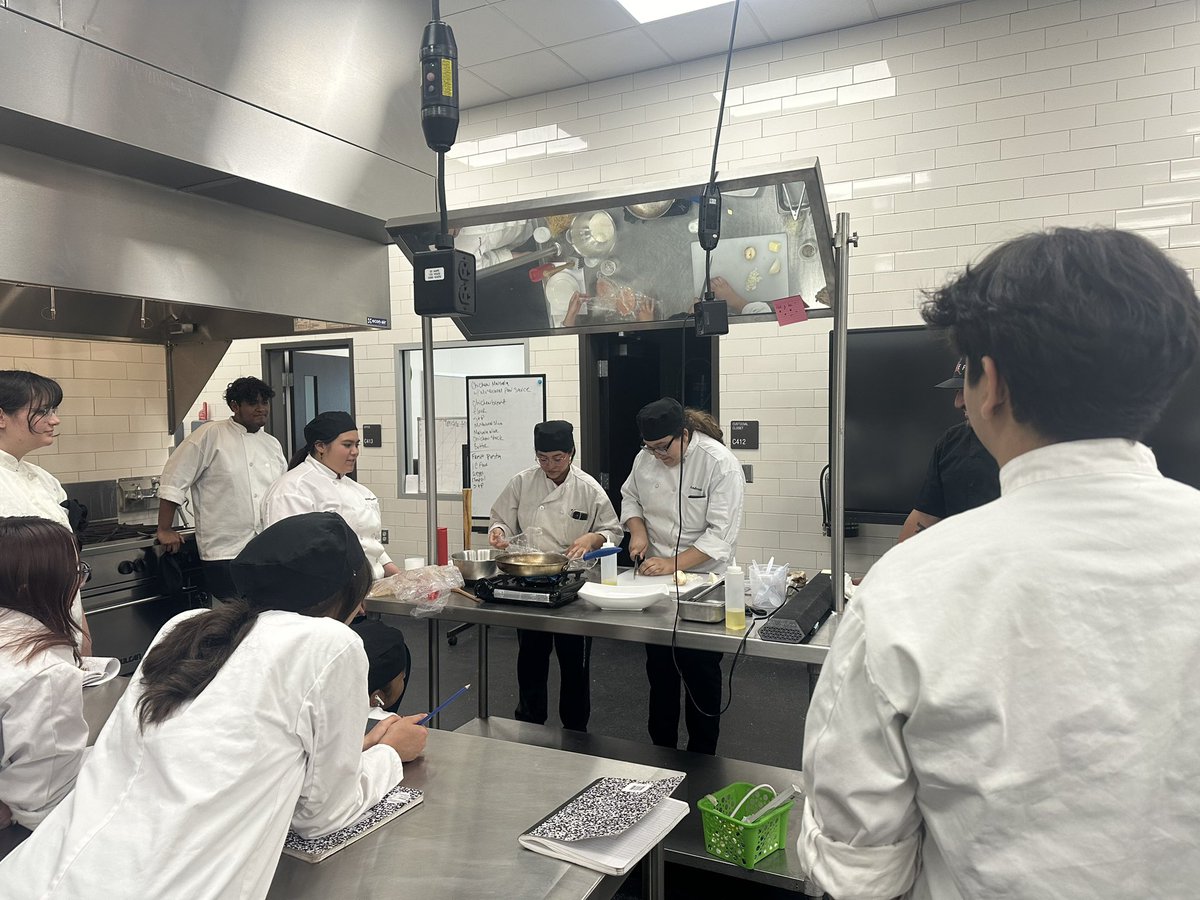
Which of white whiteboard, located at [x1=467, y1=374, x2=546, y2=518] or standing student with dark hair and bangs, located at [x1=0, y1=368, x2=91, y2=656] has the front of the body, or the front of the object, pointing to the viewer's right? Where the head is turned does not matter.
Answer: the standing student with dark hair and bangs

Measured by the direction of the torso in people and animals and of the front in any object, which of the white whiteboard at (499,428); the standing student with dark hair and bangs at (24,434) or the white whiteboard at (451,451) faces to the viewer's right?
the standing student with dark hair and bangs

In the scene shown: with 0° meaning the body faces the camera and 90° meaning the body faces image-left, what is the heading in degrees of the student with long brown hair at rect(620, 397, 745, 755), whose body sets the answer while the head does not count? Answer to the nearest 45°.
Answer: approximately 45°

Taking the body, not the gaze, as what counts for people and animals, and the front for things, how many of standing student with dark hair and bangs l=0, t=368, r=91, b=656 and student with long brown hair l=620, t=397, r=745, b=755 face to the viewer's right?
1

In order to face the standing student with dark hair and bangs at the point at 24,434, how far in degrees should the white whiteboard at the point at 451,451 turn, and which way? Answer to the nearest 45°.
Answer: approximately 45° to its right

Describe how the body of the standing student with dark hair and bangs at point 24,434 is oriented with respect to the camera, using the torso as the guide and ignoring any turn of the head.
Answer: to the viewer's right

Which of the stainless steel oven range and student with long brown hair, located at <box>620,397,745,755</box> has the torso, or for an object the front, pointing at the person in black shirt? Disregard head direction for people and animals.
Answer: the stainless steel oven range

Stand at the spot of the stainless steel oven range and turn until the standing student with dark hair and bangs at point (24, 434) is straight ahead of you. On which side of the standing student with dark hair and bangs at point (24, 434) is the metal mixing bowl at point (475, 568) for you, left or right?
left
